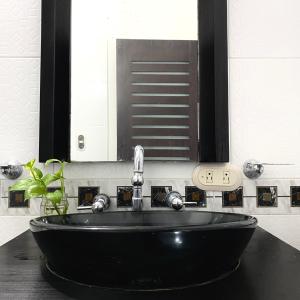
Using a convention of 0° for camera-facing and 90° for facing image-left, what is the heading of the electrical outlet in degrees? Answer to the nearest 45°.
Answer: approximately 0°

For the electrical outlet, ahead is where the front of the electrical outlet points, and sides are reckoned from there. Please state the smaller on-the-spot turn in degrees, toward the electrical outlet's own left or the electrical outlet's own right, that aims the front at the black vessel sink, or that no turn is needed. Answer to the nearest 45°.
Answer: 0° — it already faces it

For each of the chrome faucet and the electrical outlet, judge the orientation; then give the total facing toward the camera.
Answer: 2

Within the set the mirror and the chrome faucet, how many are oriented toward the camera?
2

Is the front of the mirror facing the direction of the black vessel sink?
yes
